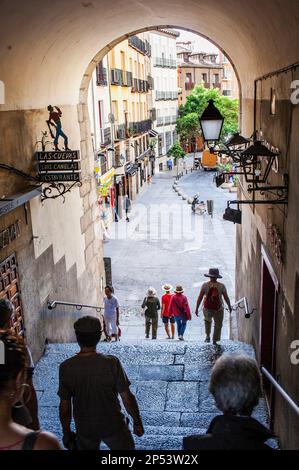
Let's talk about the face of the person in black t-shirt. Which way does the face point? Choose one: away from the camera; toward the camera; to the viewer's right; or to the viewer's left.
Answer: away from the camera

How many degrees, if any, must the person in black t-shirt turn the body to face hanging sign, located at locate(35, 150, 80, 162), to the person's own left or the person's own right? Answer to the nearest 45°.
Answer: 0° — they already face it

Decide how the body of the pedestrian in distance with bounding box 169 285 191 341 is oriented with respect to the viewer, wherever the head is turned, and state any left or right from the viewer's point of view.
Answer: facing away from the viewer

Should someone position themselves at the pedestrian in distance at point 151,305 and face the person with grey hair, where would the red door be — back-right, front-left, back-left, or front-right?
front-left

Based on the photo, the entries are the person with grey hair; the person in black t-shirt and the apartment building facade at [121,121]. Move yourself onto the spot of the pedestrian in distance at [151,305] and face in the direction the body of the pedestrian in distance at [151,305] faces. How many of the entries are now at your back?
2

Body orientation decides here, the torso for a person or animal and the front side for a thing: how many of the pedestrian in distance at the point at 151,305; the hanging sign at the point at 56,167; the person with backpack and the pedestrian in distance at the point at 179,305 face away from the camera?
3

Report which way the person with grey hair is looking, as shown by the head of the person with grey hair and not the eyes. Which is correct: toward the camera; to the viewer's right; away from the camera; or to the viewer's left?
away from the camera

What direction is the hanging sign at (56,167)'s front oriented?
toward the camera

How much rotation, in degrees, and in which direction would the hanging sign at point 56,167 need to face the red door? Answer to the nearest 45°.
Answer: approximately 45° to its left

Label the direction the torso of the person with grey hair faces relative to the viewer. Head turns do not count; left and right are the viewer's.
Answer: facing away from the viewer

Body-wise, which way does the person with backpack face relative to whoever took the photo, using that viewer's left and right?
facing away from the viewer

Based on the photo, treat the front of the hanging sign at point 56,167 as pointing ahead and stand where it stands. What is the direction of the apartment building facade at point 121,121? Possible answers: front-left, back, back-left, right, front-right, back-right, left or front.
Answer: back

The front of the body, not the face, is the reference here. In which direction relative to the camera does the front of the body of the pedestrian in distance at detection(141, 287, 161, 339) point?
away from the camera

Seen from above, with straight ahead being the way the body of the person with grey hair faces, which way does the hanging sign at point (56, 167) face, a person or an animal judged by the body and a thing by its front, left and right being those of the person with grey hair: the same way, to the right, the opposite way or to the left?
the opposite way

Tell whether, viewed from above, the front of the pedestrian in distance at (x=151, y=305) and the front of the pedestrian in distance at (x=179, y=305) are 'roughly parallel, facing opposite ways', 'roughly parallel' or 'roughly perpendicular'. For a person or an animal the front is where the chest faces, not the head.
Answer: roughly parallel

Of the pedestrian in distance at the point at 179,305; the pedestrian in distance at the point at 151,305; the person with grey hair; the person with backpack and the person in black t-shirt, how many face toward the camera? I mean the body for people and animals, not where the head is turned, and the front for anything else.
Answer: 0

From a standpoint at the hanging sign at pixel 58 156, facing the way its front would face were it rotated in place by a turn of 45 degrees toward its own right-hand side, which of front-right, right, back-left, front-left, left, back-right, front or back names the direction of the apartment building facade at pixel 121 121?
back-right
